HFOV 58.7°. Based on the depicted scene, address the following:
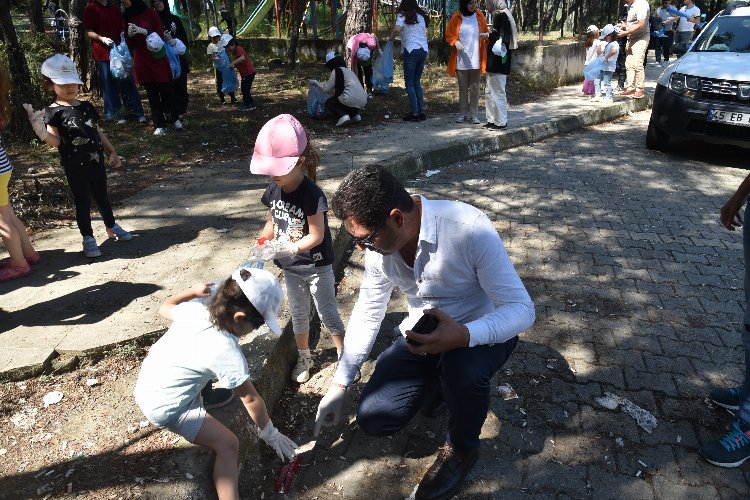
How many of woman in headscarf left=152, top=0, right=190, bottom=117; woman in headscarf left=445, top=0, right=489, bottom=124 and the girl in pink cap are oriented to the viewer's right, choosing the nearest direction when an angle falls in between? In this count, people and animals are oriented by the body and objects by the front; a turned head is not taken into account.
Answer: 0

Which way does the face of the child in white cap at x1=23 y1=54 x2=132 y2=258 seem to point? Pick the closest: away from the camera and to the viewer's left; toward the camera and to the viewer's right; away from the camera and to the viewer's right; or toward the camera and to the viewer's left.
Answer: toward the camera and to the viewer's right

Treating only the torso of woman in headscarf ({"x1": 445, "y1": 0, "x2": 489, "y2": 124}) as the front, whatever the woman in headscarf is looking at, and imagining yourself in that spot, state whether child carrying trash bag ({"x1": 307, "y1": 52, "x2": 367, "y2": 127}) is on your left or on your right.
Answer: on your right

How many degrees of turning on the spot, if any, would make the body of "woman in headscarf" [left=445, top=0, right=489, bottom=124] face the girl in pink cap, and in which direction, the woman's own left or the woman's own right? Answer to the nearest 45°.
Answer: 0° — they already face them

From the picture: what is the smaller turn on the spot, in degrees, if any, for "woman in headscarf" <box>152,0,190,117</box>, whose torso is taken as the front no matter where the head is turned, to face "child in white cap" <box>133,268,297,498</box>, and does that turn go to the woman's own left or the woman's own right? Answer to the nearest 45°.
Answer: approximately 45° to the woman's own left

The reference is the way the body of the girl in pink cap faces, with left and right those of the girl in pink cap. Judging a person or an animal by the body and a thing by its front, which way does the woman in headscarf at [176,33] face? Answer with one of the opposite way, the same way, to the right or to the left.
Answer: the same way

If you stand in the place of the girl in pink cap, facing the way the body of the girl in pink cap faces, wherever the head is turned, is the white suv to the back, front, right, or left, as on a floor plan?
back

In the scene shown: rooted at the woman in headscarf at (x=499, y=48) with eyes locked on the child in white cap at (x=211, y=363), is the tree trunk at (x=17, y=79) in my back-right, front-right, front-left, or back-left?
front-right

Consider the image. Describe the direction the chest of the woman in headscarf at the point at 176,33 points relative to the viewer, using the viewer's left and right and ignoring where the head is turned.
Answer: facing the viewer and to the left of the viewer

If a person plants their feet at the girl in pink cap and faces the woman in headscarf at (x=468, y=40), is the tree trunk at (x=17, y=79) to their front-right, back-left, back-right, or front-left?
front-left

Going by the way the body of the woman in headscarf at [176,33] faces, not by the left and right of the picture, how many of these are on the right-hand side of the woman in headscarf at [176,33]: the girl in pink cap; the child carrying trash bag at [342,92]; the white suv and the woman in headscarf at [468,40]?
0

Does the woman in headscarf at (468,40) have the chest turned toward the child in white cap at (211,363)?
yes

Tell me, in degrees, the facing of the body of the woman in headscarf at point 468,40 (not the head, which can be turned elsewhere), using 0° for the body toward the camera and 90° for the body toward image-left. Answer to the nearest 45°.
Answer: approximately 0°

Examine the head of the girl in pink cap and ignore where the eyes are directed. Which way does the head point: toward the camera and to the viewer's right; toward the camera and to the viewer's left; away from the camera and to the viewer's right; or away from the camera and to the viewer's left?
toward the camera and to the viewer's left

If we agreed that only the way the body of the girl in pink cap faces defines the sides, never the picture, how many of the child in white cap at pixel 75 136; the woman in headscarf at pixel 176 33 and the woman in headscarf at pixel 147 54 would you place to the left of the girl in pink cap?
0
